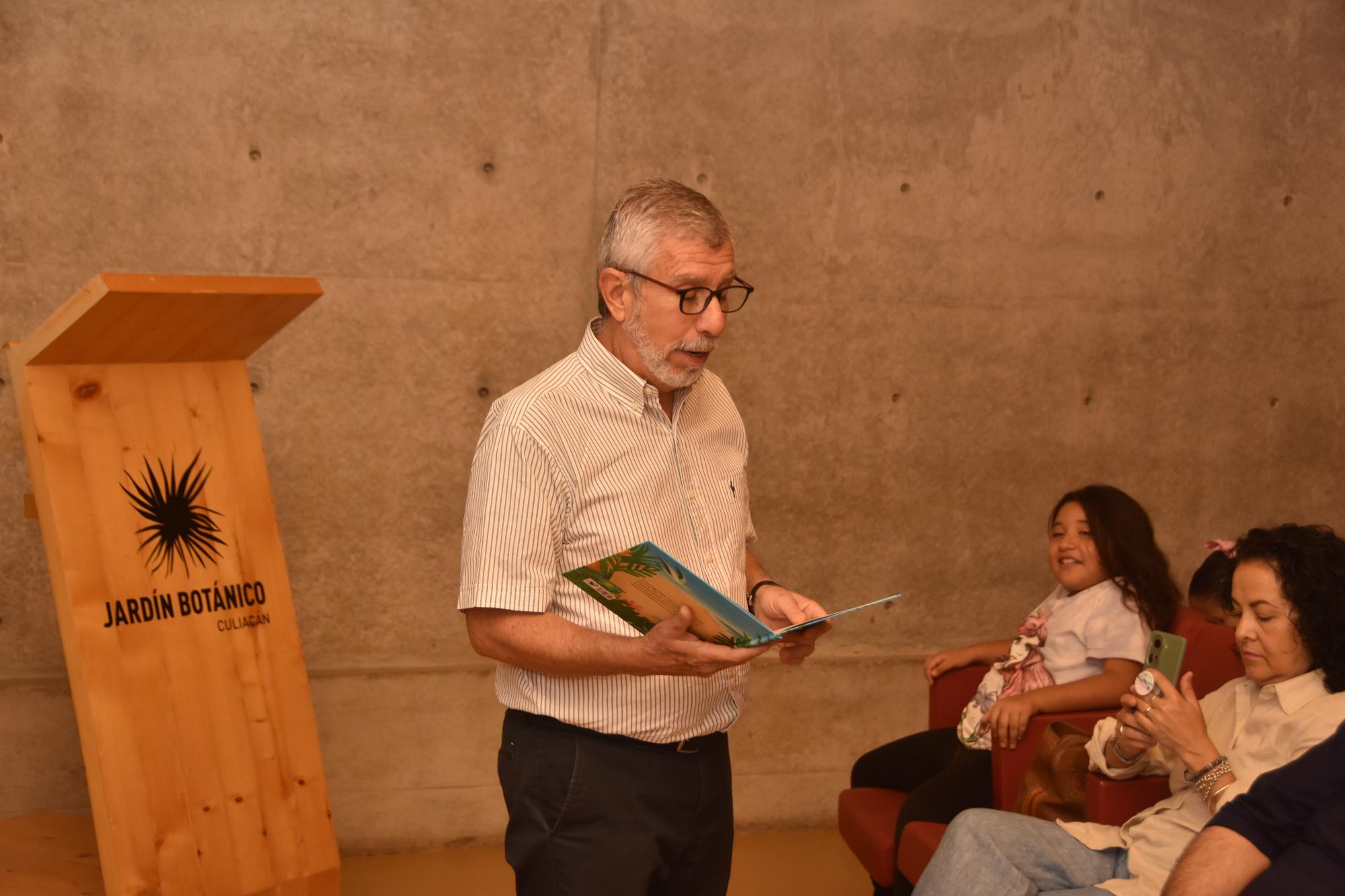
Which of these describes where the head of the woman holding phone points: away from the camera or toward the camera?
toward the camera

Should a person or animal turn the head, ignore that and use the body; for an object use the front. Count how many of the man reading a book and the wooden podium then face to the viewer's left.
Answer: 0

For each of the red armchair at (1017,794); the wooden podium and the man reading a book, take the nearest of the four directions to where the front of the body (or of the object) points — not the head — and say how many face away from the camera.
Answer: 0

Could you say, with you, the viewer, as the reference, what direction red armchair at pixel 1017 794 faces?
facing the viewer and to the left of the viewer

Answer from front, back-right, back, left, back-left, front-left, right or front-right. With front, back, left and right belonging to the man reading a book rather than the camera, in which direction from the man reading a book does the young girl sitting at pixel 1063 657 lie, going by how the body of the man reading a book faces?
left

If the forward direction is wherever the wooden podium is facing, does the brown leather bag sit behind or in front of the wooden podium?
in front

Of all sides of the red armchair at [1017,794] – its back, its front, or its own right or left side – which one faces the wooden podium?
front

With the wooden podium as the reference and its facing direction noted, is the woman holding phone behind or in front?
in front

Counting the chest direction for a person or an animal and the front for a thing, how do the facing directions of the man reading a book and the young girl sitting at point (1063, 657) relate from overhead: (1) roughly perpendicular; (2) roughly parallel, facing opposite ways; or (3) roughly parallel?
roughly perpendicular

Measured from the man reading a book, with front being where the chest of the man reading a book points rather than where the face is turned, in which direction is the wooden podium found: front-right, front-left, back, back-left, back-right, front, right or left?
back

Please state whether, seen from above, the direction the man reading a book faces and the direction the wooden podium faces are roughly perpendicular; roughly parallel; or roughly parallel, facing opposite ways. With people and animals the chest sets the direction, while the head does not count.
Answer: roughly parallel

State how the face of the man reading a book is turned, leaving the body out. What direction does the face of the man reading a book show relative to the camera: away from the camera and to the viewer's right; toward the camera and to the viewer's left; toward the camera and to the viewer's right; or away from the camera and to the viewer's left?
toward the camera and to the viewer's right

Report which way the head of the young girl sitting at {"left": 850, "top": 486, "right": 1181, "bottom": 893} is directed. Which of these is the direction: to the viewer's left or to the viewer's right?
to the viewer's left

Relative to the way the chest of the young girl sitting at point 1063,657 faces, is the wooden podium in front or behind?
in front

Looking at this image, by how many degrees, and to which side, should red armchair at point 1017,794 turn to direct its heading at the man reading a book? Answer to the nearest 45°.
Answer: approximately 45° to its left
